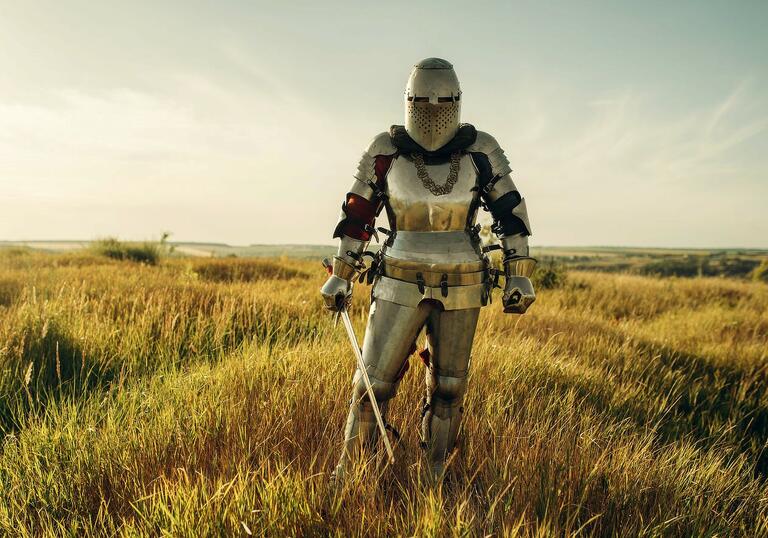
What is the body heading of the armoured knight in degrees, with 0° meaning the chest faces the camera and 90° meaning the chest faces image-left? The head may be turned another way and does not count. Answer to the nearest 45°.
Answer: approximately 0°

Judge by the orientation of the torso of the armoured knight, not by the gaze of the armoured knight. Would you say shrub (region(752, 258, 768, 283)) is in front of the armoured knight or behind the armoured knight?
behind

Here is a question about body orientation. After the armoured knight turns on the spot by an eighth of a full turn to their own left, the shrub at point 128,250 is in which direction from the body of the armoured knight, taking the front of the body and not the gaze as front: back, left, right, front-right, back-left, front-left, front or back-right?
back
